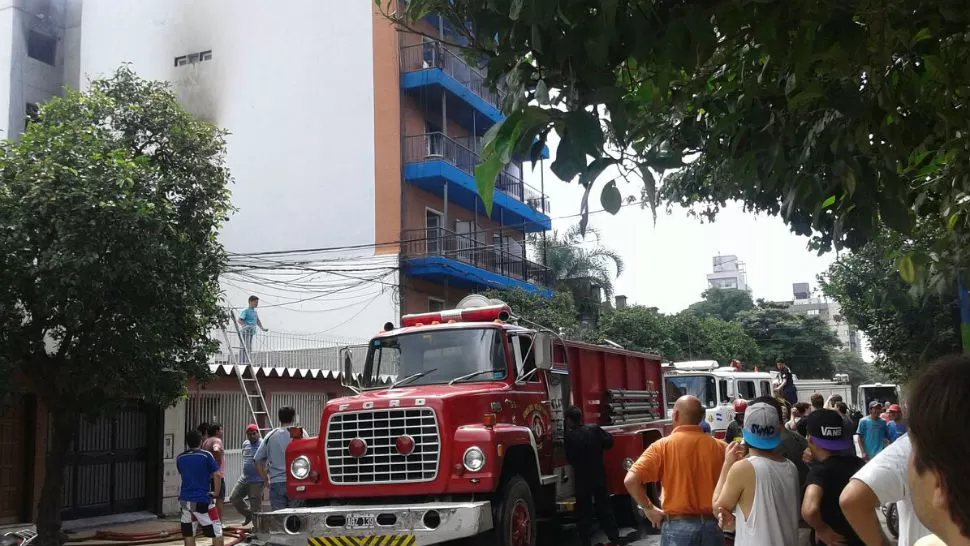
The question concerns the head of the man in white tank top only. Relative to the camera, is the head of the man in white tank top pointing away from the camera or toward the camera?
away from the camera

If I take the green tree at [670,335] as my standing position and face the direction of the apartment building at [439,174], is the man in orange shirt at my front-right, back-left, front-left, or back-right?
front-left

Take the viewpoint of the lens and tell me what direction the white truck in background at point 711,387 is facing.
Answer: facing the viewer and to the left of the viewer

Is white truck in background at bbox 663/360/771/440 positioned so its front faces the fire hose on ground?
yes

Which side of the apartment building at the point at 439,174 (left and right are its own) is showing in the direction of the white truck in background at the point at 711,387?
front

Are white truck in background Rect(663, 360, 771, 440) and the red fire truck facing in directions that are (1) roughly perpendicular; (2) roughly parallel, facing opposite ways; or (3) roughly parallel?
roughly parallel

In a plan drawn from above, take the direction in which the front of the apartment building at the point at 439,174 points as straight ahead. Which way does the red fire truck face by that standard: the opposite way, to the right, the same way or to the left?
to the right

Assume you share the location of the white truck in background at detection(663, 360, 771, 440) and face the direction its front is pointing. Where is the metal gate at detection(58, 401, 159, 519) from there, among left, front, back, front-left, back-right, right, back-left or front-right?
front

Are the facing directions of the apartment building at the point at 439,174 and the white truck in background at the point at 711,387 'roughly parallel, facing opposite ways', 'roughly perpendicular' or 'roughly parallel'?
roughly perpendicular

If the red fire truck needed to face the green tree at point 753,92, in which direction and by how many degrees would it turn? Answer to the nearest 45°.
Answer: approximately 45° to its left

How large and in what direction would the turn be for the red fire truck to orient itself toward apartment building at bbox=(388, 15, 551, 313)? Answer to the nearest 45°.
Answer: approximately 135° to its right

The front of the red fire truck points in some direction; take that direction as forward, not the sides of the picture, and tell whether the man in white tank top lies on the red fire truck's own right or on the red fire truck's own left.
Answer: on the red fire truck's own left

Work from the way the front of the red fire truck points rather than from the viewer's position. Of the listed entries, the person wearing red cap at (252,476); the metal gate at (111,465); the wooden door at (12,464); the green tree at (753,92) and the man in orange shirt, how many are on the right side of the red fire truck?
3

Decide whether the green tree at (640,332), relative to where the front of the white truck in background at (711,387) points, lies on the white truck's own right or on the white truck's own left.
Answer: on the white truck's own right

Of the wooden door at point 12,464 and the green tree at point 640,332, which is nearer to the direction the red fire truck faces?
the wooden door

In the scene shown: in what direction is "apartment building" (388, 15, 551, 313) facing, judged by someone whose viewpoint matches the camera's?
facing the viewer and to the right of the viewer

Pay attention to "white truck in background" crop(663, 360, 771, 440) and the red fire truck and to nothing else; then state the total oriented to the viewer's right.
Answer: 0

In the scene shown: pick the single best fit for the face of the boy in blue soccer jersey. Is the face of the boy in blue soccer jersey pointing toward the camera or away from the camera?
away from the camera

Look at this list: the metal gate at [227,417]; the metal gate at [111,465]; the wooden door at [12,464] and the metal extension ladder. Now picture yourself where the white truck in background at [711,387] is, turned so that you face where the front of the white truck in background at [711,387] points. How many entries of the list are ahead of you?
4
